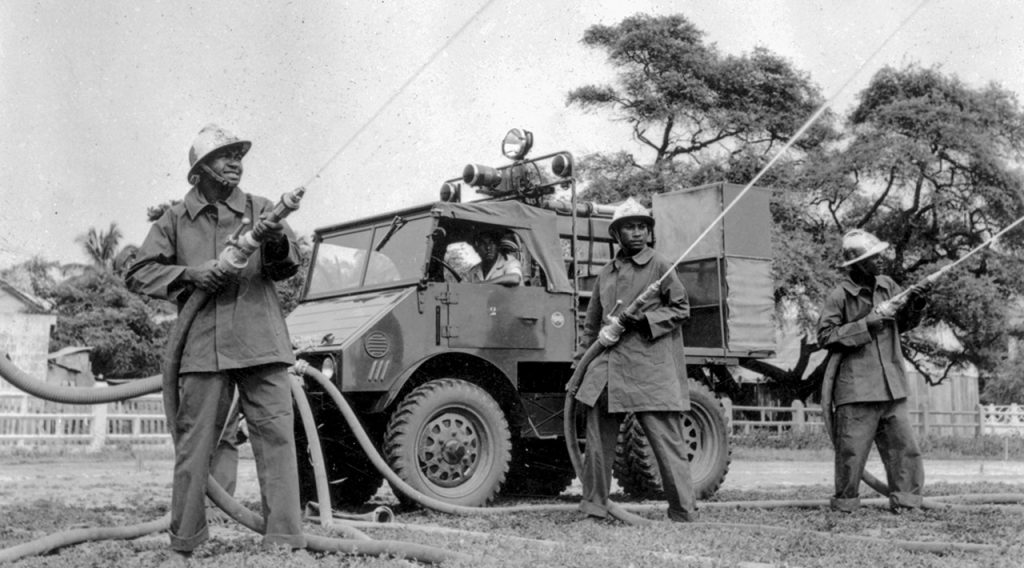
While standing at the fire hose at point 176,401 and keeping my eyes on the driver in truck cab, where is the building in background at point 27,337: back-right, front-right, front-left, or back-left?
front-left

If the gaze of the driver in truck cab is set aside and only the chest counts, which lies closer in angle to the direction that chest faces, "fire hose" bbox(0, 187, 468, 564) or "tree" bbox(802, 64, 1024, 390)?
the fire hose

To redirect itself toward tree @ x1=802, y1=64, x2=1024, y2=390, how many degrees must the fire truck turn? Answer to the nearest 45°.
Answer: approximately 180°

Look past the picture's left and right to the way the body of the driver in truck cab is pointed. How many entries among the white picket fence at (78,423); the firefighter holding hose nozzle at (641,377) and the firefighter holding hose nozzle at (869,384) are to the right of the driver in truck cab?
1

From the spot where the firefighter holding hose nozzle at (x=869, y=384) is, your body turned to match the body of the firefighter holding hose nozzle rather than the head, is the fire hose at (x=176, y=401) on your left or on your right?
on your right

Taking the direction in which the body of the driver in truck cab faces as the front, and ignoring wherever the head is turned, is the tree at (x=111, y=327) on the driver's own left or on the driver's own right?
on the driver's own right

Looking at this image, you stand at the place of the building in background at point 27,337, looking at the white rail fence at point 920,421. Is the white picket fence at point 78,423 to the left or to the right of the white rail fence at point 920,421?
right

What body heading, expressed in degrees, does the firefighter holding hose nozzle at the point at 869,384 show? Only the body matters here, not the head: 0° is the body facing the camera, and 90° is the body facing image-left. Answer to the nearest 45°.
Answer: approximately 315°

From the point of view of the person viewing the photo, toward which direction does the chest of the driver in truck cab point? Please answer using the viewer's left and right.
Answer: facing the viewer and to the left of the viewer

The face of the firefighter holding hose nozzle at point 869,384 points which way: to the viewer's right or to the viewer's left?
to the viewer's right

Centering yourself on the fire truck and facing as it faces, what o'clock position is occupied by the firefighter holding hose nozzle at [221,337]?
The firefighter holding hose nozzle is roughly at 11 o'clock from the fire truck.

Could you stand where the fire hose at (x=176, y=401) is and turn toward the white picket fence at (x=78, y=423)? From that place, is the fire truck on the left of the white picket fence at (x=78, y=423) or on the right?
right

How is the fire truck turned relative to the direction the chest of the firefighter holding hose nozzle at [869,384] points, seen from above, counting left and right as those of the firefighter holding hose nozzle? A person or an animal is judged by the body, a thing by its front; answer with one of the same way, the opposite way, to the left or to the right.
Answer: to the right

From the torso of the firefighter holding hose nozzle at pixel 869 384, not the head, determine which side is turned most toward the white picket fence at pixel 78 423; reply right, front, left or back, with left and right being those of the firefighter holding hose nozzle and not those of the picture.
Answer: back

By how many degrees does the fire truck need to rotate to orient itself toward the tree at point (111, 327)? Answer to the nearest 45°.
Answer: approximately 90° to its right

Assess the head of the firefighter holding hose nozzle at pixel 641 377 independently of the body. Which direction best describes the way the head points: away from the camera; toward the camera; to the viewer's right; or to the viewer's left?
toward the camera
